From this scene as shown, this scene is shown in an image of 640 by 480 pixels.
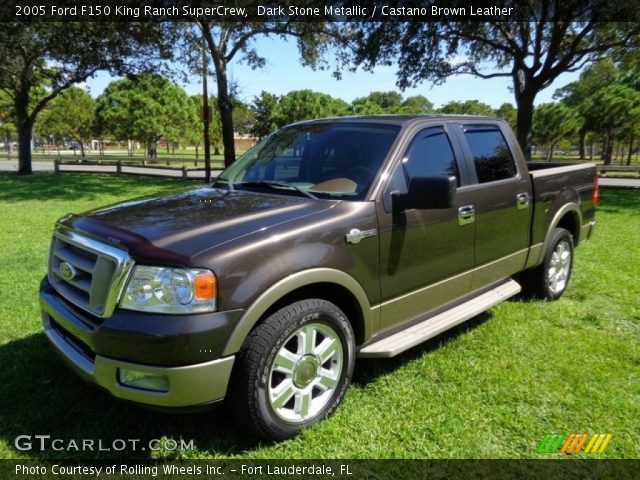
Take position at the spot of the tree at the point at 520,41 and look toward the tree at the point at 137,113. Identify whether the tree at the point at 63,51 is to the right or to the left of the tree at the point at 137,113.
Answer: left

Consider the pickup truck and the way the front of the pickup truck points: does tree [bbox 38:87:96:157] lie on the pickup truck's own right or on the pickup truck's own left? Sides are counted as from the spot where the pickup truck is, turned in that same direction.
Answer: on the pickup truck's own right

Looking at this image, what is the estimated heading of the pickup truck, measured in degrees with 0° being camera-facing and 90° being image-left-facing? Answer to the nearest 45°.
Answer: approximately 45°

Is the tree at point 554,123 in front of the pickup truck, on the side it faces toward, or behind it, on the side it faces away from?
behind

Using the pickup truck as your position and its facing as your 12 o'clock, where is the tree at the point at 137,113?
The tree is roughly at 4 o'clock from the pickup truck.

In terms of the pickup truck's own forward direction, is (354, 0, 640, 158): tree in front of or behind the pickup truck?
behind

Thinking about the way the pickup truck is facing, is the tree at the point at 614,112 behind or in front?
behind

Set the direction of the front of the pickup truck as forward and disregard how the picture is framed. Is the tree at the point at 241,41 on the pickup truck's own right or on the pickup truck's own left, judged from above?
on the pickup truck's own right

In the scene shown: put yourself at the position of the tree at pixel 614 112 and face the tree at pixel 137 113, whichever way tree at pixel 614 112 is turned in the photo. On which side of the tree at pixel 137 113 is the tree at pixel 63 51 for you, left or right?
left
